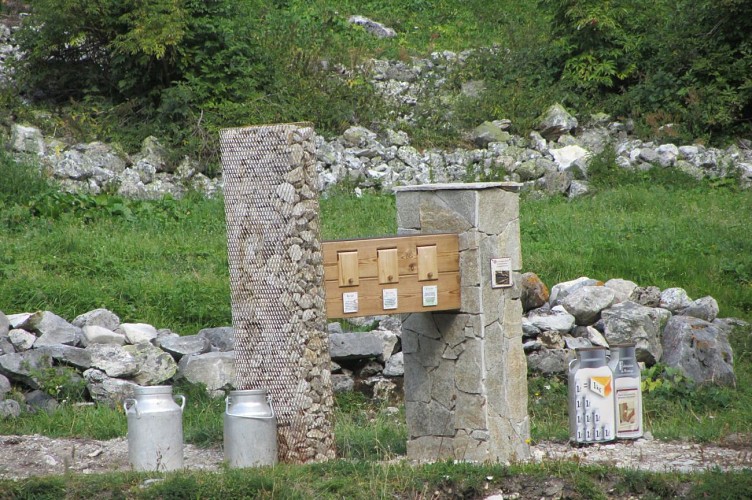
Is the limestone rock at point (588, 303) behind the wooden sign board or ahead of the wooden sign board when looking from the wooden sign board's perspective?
behind

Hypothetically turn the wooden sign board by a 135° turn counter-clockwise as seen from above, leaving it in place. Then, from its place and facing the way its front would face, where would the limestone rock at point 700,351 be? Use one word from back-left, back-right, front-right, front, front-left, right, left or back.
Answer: front

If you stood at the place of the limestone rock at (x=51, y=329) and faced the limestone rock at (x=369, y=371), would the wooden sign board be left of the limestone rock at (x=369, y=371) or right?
right

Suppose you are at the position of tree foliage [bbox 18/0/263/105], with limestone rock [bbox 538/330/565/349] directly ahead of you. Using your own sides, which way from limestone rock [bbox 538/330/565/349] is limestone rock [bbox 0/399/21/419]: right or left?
right

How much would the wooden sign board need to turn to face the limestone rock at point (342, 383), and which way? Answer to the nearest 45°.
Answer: approximately 180°

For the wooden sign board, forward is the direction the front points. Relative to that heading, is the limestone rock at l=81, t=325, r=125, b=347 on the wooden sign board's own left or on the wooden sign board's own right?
on the wooden sign board's own right

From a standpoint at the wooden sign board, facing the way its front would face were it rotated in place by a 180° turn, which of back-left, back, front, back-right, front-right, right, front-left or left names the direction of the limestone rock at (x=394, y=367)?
front

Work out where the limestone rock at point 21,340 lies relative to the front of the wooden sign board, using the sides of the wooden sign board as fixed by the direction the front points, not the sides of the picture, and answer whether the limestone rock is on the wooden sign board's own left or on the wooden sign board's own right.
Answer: on the wooden sign board's own right

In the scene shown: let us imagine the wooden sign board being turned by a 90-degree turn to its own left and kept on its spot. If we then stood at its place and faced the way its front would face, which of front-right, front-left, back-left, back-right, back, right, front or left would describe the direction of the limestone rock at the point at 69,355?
back-left

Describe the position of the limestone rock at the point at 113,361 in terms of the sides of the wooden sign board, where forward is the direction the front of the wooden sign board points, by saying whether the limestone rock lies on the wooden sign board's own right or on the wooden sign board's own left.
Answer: on the wooden sign board's own right

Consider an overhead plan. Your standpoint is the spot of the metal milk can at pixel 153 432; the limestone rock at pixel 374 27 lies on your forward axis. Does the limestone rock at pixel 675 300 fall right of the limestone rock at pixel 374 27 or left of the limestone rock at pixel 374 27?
right

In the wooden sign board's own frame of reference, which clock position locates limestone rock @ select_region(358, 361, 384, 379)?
The limestone rock is roughly at 6 o'clock from the wooden sign board.

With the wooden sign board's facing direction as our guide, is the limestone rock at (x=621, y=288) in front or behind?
behind

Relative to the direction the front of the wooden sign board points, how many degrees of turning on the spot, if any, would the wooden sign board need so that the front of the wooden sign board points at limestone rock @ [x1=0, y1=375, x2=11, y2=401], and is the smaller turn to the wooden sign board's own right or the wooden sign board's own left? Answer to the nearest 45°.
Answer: approximately 135° to the wooden sign board's own right

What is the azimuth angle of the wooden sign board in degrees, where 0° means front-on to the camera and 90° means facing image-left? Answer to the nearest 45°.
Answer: approximately 0°

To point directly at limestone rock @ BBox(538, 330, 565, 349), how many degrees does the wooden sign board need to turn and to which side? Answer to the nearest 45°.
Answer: approximately 135° to its left

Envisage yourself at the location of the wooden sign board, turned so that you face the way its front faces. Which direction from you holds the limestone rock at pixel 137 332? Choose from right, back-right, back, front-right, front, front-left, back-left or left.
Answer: back-right

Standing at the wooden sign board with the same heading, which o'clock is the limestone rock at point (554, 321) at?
The limestone rock is roughly at 7 o'clock from the wooden sign board.
